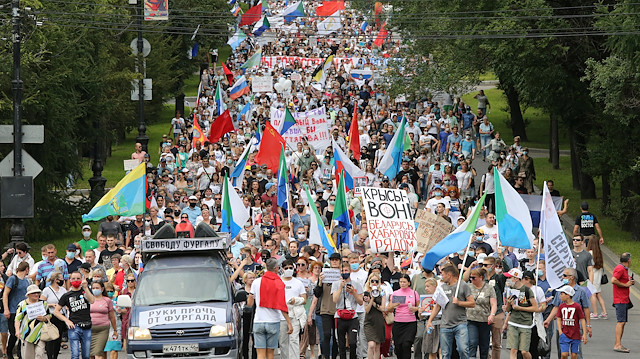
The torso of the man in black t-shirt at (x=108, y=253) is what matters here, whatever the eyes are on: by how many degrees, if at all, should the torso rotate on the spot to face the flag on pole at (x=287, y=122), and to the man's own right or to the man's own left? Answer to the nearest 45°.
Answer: approximately 135° to the man's own left

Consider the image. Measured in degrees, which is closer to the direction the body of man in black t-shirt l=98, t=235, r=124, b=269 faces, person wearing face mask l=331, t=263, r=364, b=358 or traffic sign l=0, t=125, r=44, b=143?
the person wearing face mask

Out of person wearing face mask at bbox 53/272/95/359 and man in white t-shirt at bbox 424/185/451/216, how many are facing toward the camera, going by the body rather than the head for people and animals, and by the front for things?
2

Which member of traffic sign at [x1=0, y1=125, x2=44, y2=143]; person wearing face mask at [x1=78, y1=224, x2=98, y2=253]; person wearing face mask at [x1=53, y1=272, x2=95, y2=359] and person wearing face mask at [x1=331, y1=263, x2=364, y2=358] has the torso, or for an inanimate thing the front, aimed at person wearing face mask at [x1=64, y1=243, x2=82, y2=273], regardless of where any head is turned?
person wearing face mask at [x1=78, y1=224, x2=98, y2=253]

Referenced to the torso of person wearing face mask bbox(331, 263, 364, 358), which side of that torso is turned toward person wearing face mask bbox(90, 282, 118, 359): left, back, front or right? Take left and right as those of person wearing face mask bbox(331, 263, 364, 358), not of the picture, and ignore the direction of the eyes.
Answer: right
